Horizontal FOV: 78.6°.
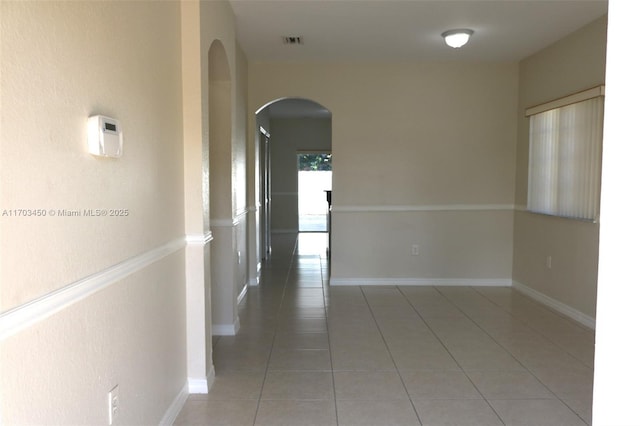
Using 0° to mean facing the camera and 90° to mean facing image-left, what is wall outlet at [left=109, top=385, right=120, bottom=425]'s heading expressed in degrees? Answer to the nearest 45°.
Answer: approximately 315°

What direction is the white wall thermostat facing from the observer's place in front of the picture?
facing the viewer and to the right of the viewer

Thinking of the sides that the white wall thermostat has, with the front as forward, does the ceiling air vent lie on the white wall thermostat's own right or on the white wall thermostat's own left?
on the white wall thermostat's own left

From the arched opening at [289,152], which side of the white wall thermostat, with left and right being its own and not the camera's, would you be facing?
left

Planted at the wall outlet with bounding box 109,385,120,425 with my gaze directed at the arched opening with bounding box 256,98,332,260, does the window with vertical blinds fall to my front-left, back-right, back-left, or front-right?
front-right

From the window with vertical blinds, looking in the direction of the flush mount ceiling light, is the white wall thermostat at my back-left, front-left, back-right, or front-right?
front-left

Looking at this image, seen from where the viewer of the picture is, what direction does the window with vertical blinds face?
facing the viewer and to the left of the viewer

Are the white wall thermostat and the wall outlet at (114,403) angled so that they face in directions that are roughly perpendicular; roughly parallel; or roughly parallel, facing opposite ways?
roughly parallel

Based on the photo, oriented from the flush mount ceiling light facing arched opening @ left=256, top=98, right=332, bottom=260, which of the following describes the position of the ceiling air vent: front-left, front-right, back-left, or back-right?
front-left

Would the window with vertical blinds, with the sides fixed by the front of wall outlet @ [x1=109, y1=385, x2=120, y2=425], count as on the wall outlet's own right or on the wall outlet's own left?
on the wall outlet's own left

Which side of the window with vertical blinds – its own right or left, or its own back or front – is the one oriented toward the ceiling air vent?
front

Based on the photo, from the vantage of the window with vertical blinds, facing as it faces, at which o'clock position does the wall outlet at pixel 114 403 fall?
The wall outlet is roughly at 11 o'clock from the window with vertical blinds.

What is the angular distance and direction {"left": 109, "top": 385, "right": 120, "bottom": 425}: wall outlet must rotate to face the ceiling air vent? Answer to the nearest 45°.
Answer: approximately 90° to its left
